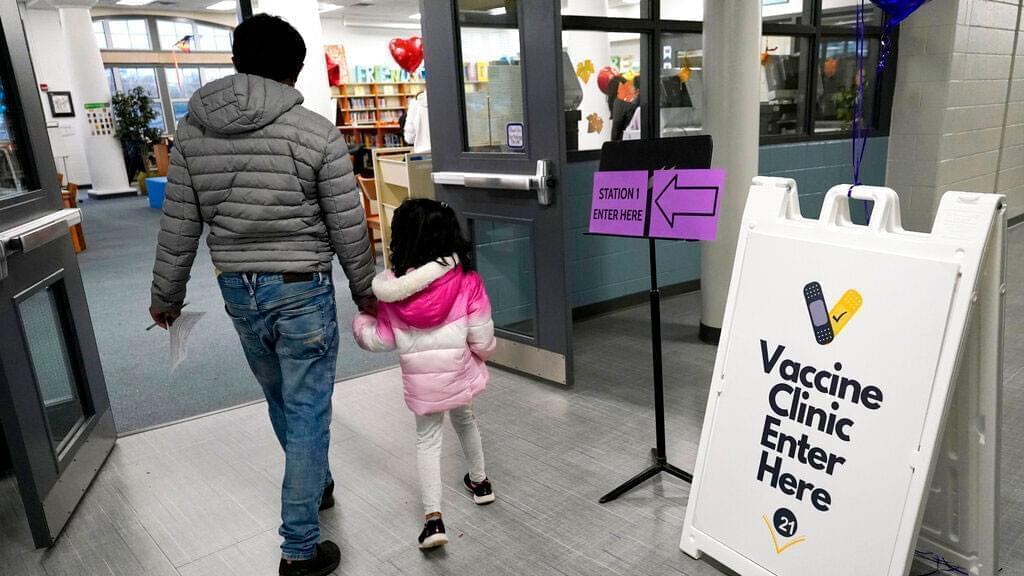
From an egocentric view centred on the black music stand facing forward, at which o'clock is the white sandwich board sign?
The white sandwich board sign is roughly at 11 o'clock from the black music stand.

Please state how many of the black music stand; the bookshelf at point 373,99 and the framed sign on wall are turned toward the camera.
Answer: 3

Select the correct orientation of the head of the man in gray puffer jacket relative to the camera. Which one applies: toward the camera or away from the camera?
away from the camera

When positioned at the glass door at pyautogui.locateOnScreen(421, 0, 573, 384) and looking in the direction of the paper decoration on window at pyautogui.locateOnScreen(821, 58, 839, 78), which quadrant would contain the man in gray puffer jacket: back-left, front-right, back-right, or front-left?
back-right

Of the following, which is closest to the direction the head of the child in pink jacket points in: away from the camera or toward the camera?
away from the camera

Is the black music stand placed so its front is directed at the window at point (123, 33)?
no

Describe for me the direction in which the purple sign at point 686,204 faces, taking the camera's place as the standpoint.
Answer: facing the viewer

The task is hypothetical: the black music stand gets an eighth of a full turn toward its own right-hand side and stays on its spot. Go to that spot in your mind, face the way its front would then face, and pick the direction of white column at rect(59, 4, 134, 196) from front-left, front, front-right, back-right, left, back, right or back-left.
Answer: right

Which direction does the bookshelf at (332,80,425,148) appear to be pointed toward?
toward the camera

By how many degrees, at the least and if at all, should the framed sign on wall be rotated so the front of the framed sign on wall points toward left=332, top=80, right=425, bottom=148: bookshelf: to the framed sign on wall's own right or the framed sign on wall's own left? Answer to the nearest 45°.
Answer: approximately 90° to the framed sign on wall's own left

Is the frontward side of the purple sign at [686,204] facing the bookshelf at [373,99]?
no

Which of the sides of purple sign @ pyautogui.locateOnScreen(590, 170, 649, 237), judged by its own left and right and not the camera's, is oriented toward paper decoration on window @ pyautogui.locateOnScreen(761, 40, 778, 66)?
back

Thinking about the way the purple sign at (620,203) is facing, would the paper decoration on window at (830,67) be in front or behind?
behind

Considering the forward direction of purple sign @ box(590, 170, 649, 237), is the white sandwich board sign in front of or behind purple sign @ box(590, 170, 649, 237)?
in front

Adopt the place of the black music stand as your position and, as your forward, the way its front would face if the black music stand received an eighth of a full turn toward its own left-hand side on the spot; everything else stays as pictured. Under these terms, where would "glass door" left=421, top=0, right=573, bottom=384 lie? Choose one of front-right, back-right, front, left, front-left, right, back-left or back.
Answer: back

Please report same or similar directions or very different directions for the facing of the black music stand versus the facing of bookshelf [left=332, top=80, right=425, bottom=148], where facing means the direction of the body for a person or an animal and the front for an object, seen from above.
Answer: same or similar directions

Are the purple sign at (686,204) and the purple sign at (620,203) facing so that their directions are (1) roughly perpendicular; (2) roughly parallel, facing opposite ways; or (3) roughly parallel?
roughly parallel

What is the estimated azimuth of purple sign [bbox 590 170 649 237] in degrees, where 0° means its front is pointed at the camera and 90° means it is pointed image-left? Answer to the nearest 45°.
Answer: approximately 0°

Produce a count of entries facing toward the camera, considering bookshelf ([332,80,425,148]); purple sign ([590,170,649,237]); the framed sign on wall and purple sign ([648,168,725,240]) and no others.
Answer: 4

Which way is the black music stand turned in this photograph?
toward the camera
